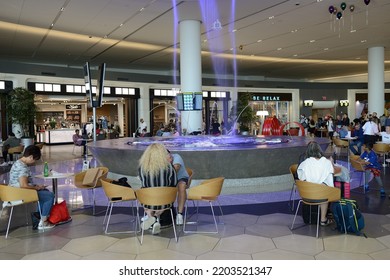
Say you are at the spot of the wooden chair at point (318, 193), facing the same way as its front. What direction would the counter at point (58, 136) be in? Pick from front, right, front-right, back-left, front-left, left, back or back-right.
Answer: left

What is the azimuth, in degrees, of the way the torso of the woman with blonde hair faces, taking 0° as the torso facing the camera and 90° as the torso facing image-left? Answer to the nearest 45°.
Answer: approximately 180°

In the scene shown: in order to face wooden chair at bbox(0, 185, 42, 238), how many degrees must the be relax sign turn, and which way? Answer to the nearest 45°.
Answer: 0° — it already faces it

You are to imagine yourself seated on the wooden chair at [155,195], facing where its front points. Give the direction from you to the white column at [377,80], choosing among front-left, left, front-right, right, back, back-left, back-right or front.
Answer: front-right

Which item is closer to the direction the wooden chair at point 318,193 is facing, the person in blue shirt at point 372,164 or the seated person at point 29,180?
the person in blue shirt

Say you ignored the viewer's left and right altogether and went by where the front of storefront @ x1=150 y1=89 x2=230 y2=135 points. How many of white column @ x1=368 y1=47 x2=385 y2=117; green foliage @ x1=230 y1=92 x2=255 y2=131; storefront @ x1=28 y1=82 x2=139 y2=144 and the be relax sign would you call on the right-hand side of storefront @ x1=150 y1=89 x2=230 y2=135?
1

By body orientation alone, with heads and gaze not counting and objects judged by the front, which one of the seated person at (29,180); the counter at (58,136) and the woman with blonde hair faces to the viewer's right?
the seated person

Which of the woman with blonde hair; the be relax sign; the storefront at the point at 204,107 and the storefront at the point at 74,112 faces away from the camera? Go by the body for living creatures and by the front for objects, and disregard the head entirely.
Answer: the woman with blonde hair

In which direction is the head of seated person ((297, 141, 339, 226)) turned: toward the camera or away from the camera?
away from the camera

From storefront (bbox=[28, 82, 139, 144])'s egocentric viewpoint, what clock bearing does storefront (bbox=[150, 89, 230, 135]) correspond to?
storefront (bbox=[150, 89, 230, 135]) is roughly at 9 o'clock from storefront (bbox=[28, 82, 139, 144]).

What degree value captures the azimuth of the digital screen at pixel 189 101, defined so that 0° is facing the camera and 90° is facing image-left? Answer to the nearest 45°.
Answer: approximately 0°

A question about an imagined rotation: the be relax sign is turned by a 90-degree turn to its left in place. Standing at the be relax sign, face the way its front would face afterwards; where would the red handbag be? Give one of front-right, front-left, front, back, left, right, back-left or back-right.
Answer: right

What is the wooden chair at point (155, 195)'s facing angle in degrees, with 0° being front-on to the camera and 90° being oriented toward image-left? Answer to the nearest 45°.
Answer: approximately 180°

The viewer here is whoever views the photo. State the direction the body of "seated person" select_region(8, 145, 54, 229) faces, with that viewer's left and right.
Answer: facing to the right of the viewer

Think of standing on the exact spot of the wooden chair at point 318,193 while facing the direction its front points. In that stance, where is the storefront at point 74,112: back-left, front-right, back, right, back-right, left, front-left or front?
left

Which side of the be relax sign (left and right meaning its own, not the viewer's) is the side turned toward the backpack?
front

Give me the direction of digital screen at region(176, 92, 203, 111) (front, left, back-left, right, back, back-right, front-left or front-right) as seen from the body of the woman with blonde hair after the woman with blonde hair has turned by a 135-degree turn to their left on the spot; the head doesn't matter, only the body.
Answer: back-right

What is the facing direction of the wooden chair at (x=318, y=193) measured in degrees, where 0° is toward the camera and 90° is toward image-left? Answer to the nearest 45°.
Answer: approximately 225°
